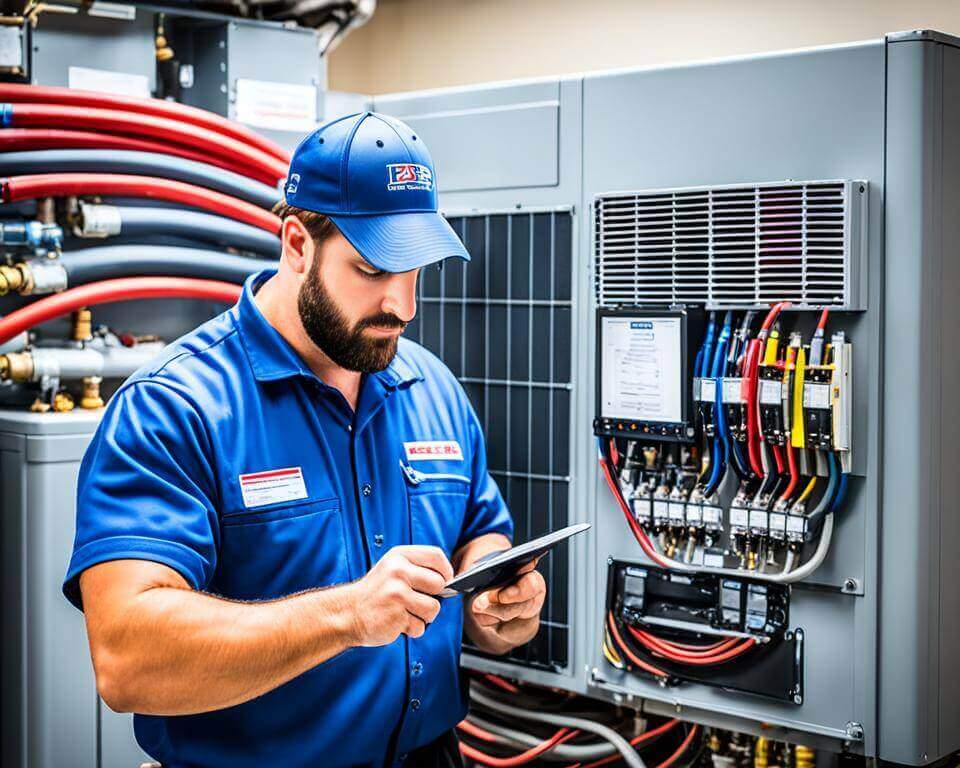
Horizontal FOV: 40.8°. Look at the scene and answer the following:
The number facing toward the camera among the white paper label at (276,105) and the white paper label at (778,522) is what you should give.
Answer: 2

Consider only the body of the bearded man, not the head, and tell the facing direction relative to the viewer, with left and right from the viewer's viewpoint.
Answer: facing the viewer and to the right of the viewer

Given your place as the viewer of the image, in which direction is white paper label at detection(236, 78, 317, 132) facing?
facing the viewer

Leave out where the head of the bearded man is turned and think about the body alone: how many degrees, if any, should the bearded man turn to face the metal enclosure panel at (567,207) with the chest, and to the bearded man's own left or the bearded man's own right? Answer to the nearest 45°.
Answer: approximately 90° to the bearded man's own left

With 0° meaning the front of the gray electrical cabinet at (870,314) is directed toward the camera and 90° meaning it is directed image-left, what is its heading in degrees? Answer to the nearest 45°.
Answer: approximately 45°

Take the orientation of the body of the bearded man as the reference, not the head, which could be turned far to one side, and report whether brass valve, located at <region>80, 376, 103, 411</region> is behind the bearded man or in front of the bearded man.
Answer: behind

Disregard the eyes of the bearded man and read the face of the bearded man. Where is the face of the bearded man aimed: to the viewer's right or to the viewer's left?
to the viewer's right

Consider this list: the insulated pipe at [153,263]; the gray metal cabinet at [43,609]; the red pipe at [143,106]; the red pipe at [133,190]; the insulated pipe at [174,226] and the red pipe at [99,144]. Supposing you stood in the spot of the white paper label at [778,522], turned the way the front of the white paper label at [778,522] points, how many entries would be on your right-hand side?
6

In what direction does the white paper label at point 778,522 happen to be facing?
toward the camera
